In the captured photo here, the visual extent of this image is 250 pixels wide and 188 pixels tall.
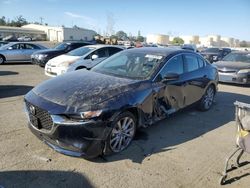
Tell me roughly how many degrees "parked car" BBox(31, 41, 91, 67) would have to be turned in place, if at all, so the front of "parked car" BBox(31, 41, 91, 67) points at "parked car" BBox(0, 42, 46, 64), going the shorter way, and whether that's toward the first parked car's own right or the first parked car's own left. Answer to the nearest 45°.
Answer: approximately 90° to the first parked car's own right

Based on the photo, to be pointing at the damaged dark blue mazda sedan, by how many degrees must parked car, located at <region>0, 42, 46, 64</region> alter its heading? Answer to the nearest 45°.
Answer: approximately 90° to its left

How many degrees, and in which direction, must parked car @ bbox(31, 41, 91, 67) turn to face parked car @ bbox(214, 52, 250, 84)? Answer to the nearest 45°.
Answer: approximately 90° to its left

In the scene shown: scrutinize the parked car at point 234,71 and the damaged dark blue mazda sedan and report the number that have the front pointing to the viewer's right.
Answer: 0

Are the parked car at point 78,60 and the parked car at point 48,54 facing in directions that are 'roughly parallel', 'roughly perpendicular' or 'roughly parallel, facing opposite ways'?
roughly parallel

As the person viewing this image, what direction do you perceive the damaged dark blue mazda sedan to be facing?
facing the viewer and to the left of the viewer

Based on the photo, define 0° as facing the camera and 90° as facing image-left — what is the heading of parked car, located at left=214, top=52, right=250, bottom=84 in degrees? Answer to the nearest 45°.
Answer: approximately 45°

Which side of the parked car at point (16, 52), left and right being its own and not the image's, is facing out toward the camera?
left

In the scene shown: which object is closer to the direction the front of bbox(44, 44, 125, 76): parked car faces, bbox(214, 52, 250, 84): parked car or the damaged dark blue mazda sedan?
the damaged dark blue mazda sedan

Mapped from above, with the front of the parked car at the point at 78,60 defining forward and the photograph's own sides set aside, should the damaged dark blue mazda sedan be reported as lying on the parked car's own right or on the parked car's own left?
on the parked car's own left

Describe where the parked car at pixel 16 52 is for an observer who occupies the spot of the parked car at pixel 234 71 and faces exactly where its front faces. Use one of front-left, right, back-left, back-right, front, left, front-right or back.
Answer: front-right

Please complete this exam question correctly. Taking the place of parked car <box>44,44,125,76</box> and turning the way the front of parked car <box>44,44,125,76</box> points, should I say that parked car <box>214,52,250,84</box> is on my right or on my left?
on my left

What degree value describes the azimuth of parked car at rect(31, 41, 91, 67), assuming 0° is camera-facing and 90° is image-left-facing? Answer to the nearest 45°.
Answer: approximately 45°
